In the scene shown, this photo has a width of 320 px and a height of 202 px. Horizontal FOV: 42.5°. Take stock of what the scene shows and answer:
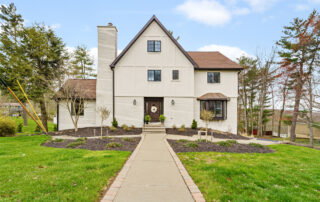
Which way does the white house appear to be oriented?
toward the camera

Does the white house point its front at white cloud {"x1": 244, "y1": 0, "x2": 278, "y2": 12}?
no

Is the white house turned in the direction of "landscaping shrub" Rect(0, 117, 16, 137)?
no
